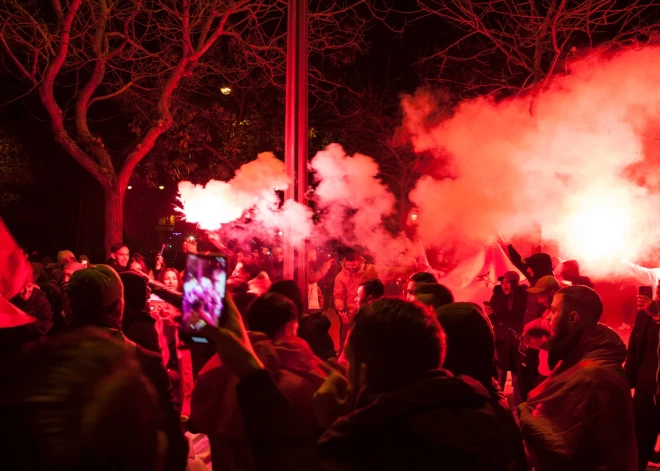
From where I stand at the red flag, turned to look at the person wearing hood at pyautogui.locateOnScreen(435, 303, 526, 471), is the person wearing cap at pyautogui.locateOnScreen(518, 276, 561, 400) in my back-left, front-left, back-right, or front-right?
front-left

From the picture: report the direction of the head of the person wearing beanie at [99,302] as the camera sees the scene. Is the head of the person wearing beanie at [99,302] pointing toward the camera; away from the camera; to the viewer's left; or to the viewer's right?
away from the camera

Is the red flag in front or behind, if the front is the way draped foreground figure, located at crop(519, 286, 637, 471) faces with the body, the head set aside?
in front

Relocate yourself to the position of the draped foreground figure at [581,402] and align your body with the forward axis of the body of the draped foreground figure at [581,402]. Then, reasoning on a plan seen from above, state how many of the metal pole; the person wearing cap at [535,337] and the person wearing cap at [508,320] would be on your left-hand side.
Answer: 0

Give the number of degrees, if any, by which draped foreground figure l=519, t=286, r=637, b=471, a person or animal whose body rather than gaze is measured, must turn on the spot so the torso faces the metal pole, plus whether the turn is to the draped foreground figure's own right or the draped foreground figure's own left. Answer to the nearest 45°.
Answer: approximately 45° to the draped foreground figure's own right

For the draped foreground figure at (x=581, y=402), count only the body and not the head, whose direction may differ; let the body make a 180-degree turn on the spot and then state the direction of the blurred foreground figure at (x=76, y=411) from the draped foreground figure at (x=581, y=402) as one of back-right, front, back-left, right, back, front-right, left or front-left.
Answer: back-right

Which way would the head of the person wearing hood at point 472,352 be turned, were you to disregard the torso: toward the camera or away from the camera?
away from the camera

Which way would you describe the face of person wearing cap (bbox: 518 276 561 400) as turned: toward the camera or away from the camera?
toward the camera

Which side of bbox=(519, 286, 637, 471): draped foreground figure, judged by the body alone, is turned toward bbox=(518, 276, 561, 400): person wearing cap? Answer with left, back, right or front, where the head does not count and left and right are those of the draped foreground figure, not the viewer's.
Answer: right

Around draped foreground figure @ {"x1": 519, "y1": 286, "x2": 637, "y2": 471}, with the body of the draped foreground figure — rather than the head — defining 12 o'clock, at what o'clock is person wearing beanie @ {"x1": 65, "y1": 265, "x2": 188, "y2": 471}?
The person wearing beanie is roughly at 11 o'clock from the draped foreground figure.

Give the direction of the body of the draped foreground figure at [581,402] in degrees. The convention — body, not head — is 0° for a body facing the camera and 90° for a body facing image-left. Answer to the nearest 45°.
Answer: approximately 90°

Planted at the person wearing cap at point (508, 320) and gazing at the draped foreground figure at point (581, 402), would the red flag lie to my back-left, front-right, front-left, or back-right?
front-right

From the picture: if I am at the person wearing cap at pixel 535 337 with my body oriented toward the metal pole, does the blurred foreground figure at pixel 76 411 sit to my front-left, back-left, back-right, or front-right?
back-left

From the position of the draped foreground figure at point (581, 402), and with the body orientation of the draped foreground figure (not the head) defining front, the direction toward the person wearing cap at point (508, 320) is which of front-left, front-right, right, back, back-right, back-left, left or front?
right
